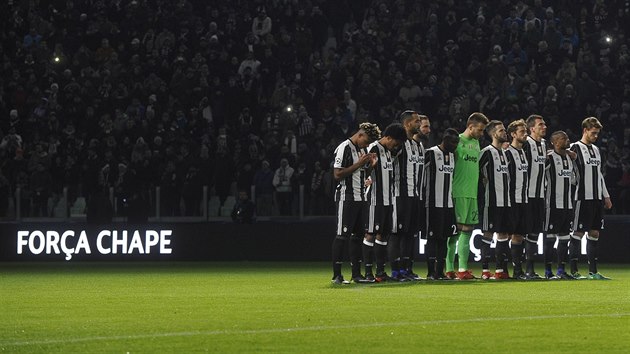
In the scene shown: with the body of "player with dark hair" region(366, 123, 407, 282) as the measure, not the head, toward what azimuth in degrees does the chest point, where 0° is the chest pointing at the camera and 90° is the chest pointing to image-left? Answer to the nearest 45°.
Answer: approximately 315°

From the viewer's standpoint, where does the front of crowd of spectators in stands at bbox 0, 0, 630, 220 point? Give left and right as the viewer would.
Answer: facing the viewer

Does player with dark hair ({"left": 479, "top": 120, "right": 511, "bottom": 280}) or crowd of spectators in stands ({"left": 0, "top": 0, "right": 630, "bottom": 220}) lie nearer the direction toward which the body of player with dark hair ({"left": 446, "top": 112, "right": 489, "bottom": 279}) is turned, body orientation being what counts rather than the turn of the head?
the player with dark hair

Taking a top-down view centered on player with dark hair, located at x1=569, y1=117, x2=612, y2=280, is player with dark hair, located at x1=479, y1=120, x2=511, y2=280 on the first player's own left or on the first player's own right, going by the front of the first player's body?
on the first player's own right

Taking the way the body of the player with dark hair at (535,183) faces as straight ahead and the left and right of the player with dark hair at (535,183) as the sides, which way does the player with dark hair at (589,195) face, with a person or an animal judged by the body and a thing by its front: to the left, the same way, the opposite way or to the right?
the same way

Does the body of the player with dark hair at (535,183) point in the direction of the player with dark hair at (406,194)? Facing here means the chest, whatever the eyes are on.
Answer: no

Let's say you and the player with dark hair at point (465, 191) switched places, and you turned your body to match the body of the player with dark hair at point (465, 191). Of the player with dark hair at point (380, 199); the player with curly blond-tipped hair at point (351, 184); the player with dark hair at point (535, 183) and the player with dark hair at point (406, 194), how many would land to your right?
3

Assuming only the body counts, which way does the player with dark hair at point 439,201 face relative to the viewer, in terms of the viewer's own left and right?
facing the viewer and to the right of the viewer

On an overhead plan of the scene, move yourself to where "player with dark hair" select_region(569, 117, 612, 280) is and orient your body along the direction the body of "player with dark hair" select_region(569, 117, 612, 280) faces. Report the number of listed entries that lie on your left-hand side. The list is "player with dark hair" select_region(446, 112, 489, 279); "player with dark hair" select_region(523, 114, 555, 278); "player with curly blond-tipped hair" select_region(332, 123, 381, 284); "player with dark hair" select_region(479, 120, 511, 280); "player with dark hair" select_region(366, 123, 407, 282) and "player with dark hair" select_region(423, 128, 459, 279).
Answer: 0

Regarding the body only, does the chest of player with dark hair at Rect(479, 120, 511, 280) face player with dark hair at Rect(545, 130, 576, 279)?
no

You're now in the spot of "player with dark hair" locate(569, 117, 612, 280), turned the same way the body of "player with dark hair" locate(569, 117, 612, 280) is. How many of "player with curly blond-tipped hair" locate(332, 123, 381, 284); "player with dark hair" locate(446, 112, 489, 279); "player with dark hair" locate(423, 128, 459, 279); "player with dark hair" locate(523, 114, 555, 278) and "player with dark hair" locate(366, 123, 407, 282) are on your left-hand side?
0

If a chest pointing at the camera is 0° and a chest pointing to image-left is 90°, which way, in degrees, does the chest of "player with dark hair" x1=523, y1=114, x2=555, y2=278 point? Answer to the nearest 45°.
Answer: approximately 315°
